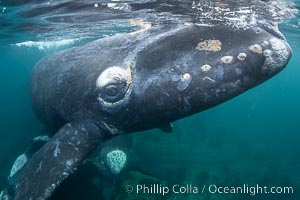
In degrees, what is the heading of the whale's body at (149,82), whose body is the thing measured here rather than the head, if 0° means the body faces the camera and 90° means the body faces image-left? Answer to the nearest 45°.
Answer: approximately 270°
